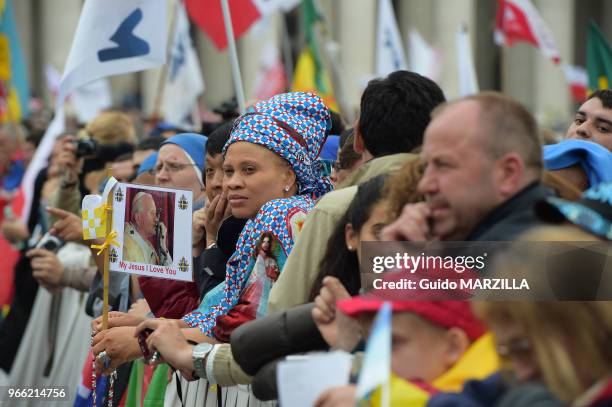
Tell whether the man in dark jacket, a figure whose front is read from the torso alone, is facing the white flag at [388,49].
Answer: no

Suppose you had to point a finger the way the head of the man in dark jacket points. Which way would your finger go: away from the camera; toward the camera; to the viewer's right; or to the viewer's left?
to the viewer's left

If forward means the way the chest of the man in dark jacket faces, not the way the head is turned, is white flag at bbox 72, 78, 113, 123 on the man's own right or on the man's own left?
on the man's own right

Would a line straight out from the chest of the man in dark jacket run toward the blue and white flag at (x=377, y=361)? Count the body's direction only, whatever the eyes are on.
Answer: no

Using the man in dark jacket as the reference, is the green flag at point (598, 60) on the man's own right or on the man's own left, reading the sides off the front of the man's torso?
on the man's own right

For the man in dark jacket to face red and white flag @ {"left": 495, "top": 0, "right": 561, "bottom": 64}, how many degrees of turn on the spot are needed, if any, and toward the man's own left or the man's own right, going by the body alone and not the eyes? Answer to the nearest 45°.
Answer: approximately 90° to the man's own right

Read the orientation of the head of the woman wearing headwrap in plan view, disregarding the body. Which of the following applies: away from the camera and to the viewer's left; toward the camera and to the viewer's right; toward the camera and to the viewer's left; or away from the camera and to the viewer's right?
toward the camera and to the viewer's left

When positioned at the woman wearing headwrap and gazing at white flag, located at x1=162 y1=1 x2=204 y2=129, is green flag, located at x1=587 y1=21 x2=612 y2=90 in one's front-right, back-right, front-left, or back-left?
front-right

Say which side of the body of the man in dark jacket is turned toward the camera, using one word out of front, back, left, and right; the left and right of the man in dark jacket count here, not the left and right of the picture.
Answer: left
